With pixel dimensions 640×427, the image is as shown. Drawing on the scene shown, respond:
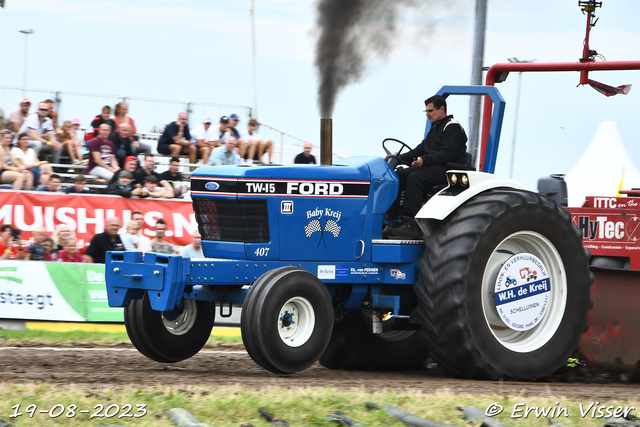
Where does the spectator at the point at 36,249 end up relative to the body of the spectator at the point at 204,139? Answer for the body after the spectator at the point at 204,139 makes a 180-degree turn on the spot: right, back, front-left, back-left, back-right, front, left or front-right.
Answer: left

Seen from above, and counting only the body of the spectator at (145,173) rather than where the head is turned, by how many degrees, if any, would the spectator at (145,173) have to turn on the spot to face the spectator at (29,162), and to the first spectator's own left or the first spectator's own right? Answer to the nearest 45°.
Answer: approximately 135° to the first spectator's own right

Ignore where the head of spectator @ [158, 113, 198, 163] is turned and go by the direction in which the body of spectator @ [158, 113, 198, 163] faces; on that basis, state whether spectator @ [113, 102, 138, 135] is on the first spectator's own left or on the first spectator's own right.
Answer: on the first spectator's own right

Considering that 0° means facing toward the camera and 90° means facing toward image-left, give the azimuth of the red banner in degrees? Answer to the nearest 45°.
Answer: approximately 0°

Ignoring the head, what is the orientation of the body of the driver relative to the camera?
to the viewer's left

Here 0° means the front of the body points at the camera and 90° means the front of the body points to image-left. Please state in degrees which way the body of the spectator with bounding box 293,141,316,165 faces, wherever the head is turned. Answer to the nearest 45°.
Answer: approximately 0°

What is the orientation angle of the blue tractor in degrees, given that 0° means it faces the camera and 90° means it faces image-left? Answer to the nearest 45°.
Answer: approximately 45°
